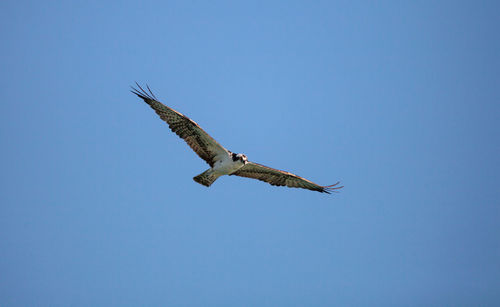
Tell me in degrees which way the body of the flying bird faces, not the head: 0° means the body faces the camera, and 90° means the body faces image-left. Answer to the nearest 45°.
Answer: approximately 315°
